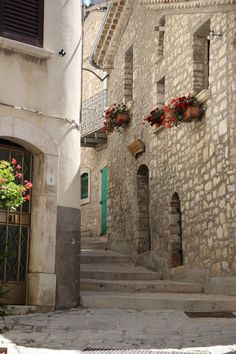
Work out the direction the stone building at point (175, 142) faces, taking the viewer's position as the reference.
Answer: facing the viewer and to the left of the viewer

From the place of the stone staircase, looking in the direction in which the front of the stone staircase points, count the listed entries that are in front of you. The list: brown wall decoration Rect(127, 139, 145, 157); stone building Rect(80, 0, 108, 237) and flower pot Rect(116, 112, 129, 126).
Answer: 0

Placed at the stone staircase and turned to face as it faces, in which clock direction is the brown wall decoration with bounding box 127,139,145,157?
The brown wall decoration is roughly at 6 o'clock from the stone staircase.

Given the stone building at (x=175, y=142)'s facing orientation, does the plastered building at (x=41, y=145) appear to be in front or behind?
in front

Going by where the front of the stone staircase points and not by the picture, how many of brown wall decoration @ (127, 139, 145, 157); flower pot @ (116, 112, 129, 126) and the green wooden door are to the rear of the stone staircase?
3

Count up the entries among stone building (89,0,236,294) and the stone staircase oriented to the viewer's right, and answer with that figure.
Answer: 0

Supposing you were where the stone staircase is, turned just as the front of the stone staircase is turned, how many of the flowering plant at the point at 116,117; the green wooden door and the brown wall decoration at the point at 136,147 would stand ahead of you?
0

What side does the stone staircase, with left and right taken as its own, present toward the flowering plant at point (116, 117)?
back

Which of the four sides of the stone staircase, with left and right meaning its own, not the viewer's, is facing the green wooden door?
back

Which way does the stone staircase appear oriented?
toward the camera
